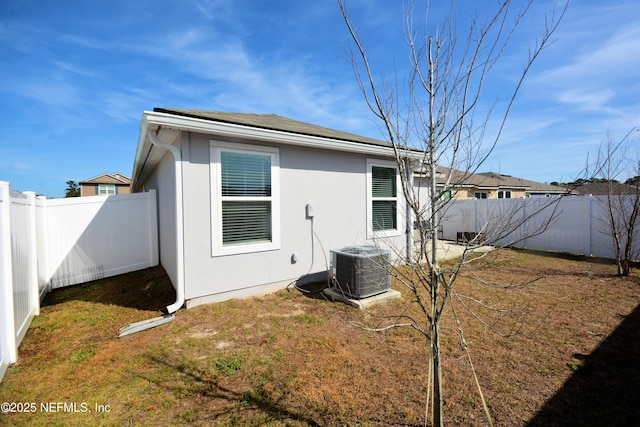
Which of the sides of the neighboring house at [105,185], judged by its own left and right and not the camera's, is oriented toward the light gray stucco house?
front

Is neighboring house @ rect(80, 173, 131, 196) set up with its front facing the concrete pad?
yes

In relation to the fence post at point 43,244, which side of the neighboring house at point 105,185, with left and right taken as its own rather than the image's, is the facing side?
front

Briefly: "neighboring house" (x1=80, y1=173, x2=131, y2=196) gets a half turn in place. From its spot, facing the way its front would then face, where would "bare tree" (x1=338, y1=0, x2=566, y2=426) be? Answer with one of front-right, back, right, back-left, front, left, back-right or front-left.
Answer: back

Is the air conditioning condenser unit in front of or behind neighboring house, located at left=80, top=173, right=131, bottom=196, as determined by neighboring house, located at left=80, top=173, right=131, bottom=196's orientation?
in front

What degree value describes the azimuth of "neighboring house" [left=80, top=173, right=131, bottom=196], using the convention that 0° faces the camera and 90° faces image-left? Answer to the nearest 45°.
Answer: approximately 0°

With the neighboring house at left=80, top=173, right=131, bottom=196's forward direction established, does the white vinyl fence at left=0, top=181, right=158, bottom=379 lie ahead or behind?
ahead

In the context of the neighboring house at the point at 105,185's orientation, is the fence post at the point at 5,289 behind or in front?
in front

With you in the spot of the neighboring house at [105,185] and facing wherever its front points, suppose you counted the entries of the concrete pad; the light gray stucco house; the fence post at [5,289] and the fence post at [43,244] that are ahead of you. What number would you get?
4
